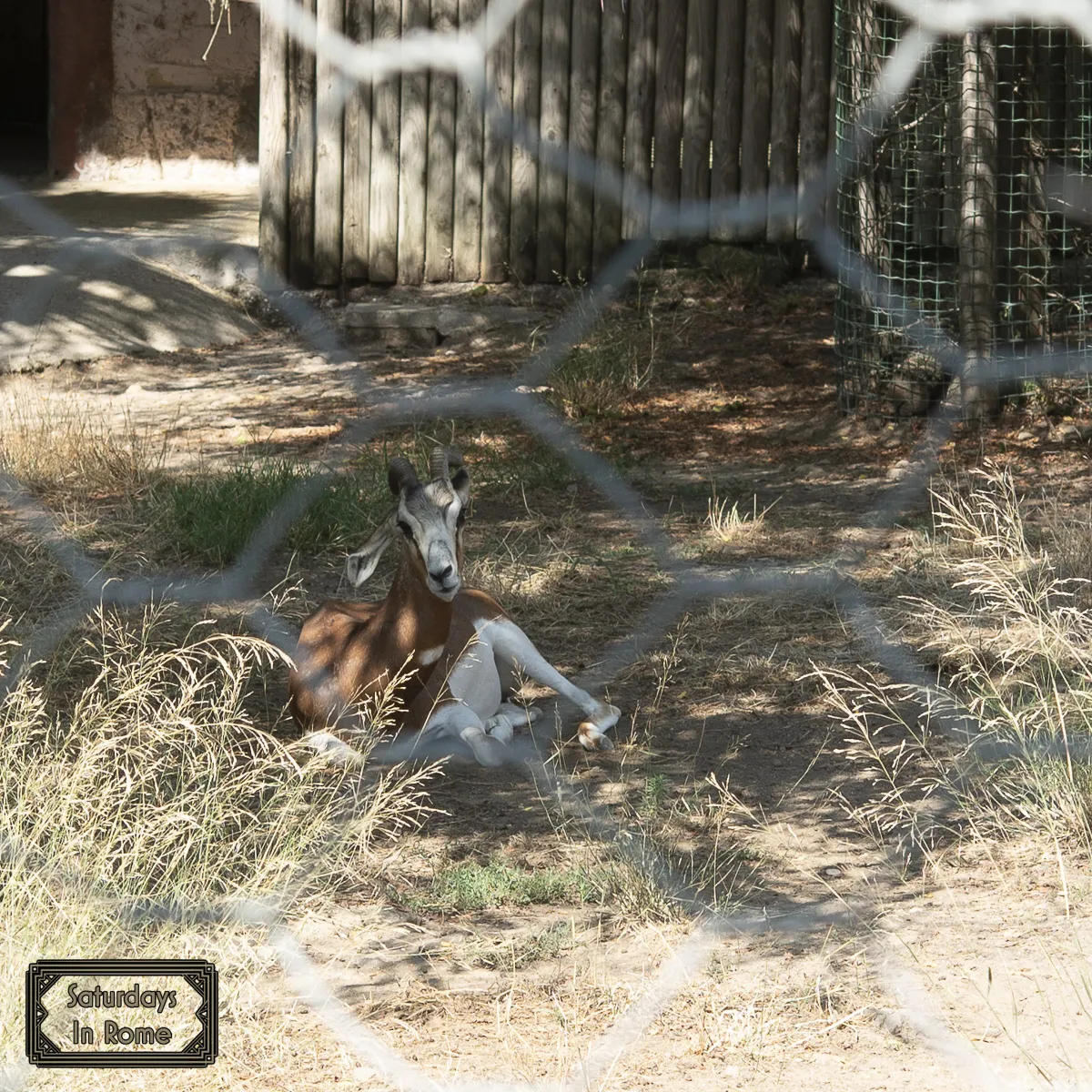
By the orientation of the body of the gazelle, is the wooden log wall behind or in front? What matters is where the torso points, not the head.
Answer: behind
